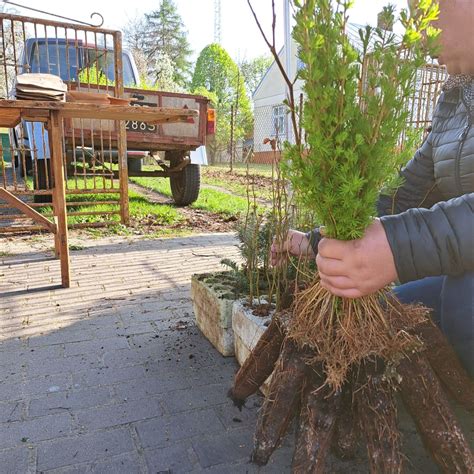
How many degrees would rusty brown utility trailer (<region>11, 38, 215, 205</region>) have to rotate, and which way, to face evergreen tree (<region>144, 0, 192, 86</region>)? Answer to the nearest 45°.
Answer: approximately 45° to its right

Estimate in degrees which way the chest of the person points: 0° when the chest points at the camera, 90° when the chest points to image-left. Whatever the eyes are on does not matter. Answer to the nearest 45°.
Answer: approximately 45°

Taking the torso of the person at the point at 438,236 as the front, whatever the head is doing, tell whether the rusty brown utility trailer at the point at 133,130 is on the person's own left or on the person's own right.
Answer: on the person's own right

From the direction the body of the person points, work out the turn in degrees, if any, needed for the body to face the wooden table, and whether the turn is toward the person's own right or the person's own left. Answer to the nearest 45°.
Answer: approximately 90° to the person's own right

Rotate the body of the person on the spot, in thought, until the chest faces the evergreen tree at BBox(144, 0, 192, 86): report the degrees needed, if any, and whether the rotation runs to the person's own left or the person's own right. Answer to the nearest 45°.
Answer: approximately 90° to the person's own right

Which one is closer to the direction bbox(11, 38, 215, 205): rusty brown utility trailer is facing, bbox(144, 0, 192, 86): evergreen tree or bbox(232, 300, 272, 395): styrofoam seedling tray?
the evergreen tree

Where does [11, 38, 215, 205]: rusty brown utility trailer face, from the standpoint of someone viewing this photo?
facing away from the viewer and to the left of the viewer
